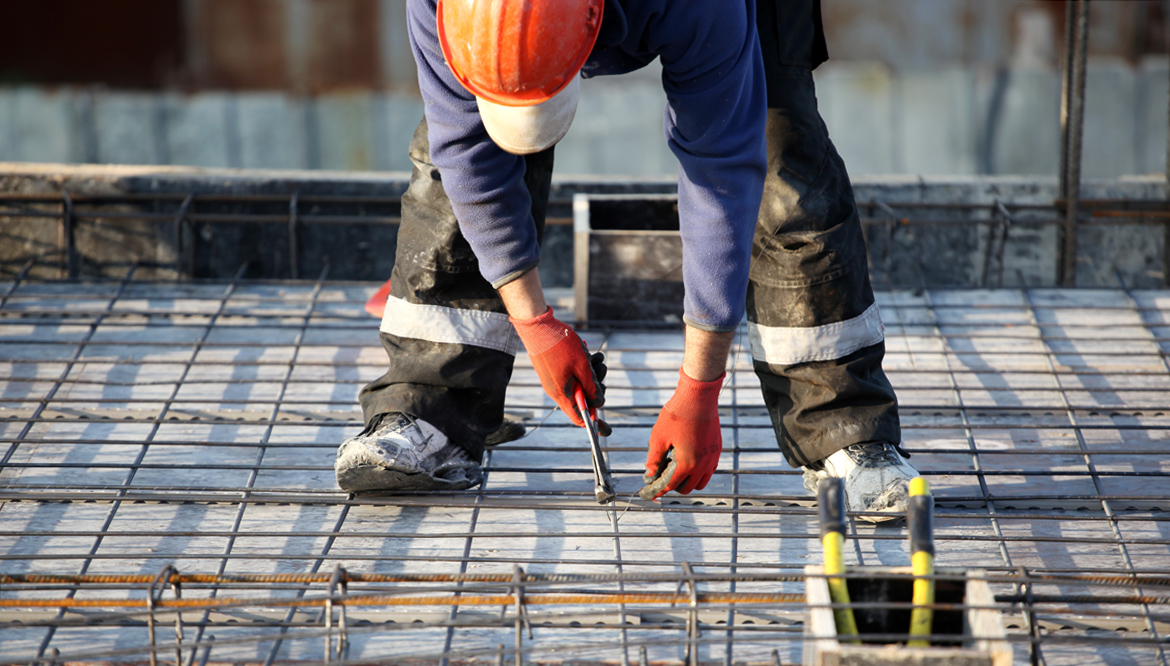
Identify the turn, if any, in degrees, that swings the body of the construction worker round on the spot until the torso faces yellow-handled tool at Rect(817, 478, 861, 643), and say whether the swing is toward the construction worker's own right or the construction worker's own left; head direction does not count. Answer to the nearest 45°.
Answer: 0° — they already face it

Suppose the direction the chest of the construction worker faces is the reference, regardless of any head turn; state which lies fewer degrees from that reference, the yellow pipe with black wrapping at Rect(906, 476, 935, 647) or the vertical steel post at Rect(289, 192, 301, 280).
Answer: the yellow pipe with black wrapping

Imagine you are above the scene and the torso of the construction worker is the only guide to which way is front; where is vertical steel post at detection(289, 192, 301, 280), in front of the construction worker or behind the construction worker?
behind

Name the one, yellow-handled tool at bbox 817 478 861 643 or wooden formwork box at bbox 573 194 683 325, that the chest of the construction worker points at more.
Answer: the yellow-handled tool

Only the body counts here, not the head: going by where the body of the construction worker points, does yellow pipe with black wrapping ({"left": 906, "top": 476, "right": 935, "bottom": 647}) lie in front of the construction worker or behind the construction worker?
in front

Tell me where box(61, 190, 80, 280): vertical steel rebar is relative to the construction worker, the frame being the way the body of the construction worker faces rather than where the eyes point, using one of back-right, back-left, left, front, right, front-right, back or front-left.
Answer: back-right

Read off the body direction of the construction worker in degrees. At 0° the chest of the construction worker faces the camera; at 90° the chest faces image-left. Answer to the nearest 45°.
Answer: approximately 0°

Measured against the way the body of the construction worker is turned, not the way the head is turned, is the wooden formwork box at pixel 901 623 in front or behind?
in front

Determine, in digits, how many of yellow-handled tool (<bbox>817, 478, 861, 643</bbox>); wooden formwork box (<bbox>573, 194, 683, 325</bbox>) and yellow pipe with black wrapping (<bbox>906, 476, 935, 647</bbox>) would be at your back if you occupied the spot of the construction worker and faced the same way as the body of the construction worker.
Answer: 1

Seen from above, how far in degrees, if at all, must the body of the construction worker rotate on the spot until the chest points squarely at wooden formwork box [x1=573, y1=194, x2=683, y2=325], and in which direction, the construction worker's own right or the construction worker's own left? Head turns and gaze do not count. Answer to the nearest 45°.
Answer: approximately 180°
